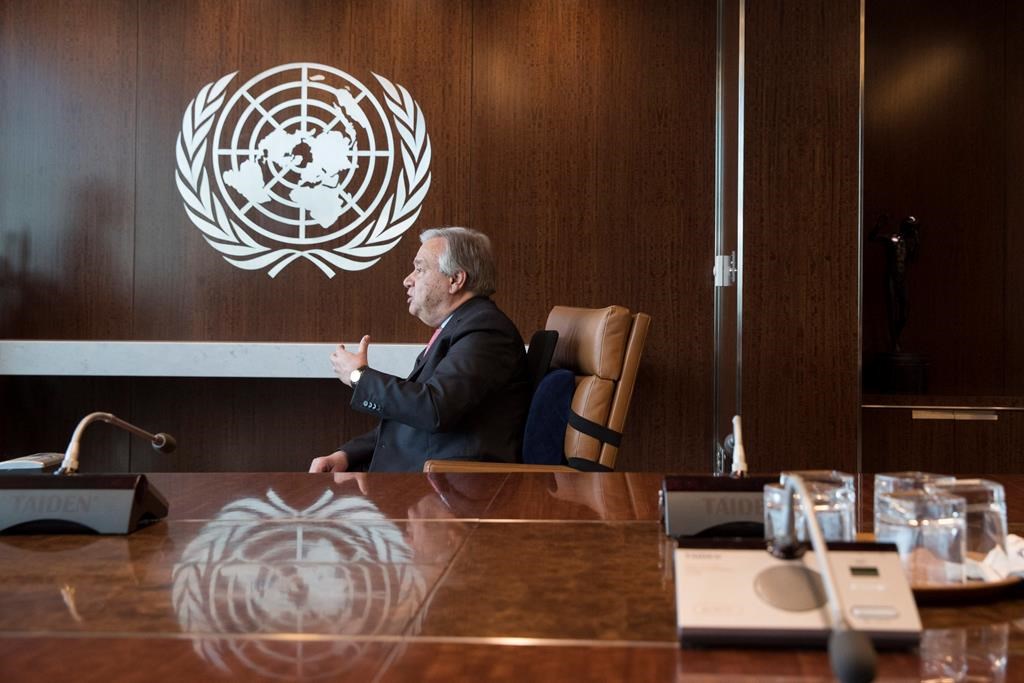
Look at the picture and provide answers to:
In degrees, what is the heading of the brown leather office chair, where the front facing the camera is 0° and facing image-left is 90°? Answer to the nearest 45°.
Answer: approximately 90°

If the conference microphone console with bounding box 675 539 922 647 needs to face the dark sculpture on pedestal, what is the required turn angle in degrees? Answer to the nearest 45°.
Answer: approximately 180°

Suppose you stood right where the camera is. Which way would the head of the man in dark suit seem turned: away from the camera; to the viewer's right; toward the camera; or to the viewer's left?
to the viewer's left

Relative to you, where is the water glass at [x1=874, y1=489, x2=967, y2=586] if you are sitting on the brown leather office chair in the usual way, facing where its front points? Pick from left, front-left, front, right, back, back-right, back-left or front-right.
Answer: left

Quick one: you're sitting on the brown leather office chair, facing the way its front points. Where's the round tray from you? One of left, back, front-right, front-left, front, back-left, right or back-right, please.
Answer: left

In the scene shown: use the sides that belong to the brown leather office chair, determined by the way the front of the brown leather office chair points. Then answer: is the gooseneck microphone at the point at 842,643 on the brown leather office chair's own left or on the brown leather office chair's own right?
on the brown leather office chair's own left

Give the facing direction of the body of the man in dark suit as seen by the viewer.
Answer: to the viewer's left

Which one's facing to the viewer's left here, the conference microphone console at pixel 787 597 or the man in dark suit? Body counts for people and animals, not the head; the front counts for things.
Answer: the man in dark suit

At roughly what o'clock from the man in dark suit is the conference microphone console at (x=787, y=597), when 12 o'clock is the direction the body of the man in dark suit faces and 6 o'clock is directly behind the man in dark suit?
The conference microphone console is roughly at 9 o'clock from the man in dark suit.
